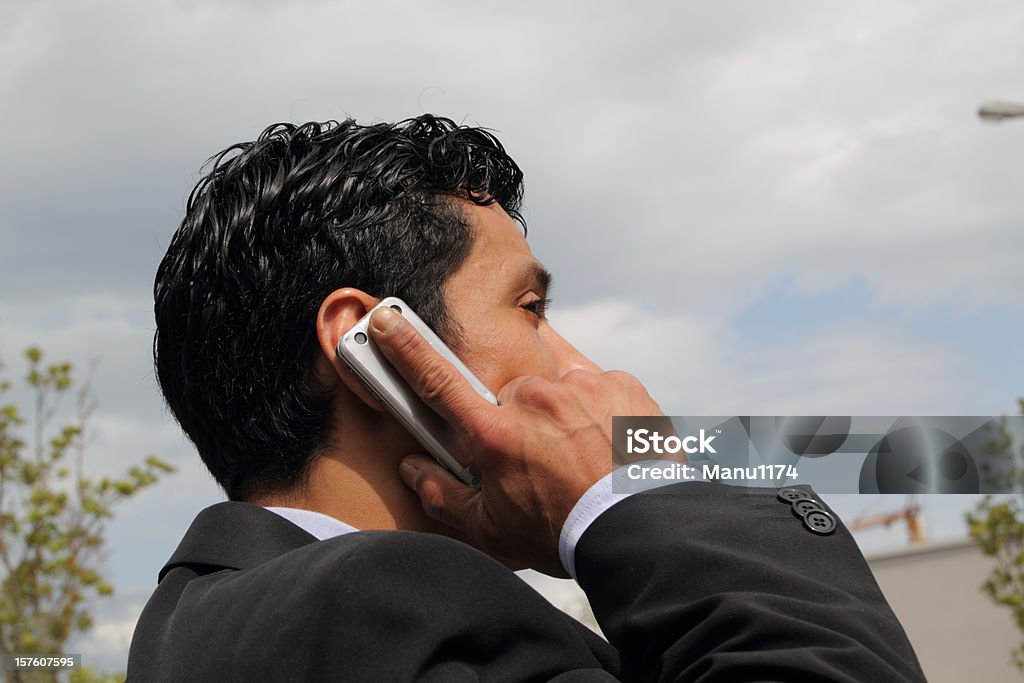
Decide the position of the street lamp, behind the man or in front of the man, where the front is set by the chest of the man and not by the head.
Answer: in front

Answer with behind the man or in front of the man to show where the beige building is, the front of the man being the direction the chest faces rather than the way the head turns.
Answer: in front

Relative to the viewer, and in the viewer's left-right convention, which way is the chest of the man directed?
facing away from the viewer and to the right of the viewer

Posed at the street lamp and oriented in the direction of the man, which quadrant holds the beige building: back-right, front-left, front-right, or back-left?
back-right

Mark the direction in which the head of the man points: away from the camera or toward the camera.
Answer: away from the camera
